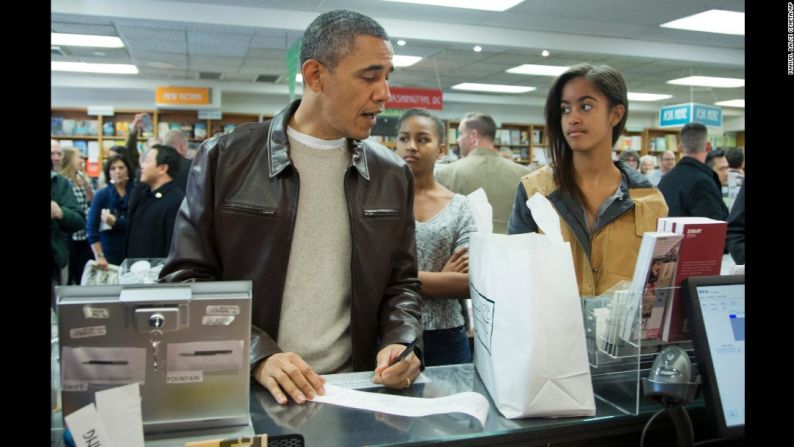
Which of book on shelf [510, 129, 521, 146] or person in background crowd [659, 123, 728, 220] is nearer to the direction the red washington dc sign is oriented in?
the person in background crowd

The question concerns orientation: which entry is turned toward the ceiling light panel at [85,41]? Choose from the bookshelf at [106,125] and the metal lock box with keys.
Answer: the bookshelf

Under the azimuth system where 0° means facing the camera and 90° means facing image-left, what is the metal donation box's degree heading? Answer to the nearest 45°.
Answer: approximately 0°

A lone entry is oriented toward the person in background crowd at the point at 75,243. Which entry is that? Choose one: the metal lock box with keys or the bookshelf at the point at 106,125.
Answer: the bookshelf

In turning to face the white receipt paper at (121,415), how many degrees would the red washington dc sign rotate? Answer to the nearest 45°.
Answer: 0° — it already faces it

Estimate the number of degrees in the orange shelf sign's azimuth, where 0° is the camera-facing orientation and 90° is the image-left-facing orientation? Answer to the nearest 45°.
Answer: approximately 0°

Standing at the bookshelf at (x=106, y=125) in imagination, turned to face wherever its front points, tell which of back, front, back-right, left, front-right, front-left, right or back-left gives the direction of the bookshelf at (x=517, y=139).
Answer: left

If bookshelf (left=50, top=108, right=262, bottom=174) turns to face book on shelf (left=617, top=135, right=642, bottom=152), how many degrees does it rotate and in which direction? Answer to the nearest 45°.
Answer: approximately 90° to its left

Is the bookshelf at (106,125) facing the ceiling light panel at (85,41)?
yes

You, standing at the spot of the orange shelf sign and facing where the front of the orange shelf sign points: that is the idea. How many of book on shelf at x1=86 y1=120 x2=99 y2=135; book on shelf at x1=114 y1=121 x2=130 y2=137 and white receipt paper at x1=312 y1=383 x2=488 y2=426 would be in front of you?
1
